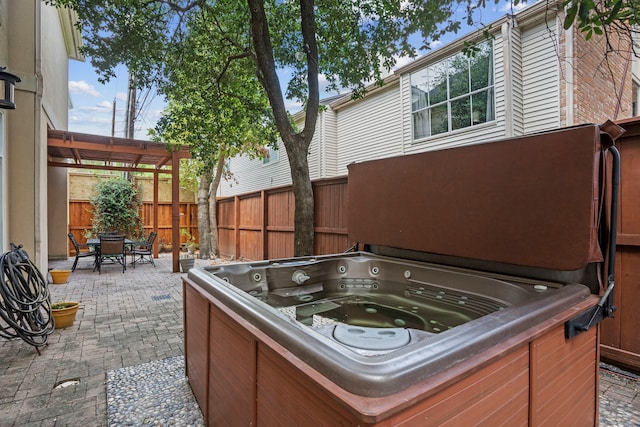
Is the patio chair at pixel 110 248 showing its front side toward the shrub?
yes

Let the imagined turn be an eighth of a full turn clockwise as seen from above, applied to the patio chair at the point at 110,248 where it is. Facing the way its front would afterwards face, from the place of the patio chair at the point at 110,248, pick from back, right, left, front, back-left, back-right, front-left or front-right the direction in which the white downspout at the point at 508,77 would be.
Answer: right

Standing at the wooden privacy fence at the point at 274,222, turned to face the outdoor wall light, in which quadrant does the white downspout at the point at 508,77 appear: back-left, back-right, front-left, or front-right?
back-left

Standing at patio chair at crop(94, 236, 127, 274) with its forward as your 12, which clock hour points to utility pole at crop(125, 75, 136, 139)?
The utility pole is roughly at 12 o'clock from the patio chair.

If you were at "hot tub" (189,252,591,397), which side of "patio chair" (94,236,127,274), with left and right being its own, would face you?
back

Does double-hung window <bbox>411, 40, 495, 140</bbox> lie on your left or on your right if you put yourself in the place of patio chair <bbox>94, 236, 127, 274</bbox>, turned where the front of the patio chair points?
on your right

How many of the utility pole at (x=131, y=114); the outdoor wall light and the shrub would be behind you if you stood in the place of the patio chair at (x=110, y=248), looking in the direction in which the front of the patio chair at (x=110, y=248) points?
1

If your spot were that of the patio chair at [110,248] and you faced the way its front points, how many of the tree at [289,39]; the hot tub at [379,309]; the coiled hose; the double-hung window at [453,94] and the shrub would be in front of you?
1

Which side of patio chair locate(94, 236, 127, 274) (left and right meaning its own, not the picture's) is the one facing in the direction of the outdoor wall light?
back

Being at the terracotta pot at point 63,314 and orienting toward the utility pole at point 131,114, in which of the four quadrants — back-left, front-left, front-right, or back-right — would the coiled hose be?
back-left

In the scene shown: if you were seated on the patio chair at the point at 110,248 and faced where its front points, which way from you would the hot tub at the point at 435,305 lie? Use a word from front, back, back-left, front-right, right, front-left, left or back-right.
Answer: back

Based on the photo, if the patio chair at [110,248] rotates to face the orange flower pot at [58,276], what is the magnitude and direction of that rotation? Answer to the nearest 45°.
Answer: approximately 135° to its left

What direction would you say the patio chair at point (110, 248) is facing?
away from the camera

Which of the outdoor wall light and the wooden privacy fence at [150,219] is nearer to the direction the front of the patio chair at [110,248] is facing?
the wooden privacy fence

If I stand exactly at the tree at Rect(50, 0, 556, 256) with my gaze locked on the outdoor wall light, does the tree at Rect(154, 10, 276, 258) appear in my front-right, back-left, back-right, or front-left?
front-right
